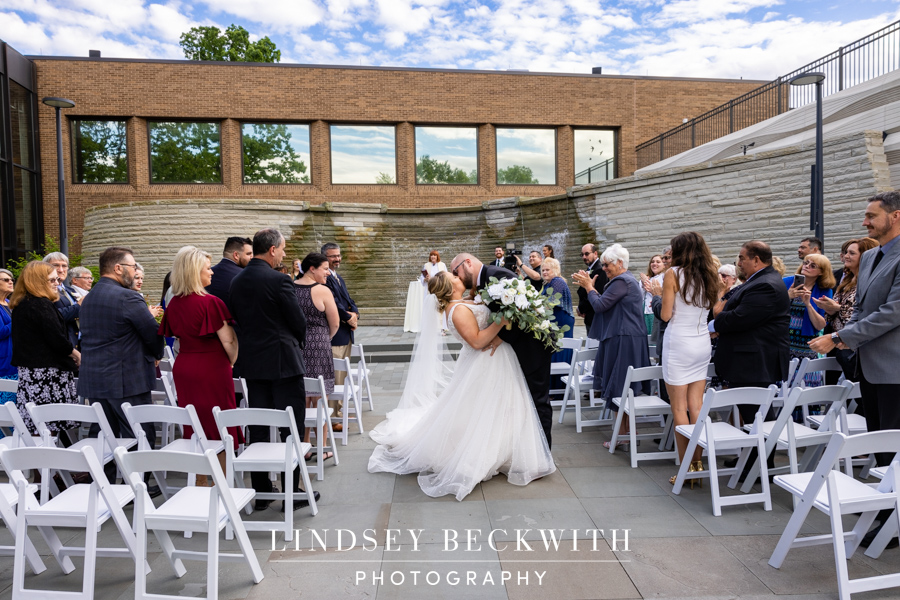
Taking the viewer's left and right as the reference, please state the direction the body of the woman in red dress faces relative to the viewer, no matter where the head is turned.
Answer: facing away from the viewer and to the right of the viewer

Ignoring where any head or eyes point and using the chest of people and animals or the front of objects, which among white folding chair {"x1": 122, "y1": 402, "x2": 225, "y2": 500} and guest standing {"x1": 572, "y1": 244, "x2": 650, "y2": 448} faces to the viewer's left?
the guest standing

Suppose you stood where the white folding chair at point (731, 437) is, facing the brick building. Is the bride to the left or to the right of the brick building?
left

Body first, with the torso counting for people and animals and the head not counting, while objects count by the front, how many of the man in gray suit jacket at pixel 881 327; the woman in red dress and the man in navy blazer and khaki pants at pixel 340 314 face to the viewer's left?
1

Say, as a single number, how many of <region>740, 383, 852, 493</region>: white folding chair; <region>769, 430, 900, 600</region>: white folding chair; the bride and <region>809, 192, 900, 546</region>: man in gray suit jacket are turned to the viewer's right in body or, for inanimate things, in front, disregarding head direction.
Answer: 1

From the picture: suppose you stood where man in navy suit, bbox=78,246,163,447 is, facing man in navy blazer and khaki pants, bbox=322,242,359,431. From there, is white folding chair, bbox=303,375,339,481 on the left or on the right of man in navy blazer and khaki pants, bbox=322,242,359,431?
right

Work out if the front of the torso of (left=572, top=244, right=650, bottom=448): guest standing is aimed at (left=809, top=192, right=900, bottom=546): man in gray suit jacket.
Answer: no

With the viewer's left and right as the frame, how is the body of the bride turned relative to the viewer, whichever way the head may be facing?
facing to the right of the viewer

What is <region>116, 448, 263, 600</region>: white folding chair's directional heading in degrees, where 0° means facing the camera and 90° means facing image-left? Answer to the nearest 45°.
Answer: approximately 225°

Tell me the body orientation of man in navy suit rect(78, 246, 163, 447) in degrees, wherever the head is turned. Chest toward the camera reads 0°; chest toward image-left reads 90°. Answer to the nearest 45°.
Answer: approximately 225°

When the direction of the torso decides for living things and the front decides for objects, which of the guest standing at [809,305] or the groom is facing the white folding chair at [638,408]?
the guest standing

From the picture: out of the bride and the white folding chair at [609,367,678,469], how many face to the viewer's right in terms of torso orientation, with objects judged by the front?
1

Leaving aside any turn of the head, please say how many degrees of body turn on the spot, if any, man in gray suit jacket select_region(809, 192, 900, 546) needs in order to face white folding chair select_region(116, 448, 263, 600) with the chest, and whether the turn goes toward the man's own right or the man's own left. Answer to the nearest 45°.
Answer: approximately 45° to the man's own left

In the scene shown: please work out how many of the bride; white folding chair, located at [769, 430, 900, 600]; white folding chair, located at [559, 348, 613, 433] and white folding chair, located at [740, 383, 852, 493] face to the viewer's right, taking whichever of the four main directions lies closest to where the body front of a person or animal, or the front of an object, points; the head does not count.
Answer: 1

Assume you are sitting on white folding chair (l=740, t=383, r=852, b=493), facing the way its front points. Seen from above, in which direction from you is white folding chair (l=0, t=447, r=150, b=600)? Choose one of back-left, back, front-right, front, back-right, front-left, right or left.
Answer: left

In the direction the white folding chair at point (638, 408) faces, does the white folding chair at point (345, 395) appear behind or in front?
in front

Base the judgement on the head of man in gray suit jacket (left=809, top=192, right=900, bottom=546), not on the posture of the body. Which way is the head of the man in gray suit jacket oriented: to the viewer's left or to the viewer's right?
to the viewer's left

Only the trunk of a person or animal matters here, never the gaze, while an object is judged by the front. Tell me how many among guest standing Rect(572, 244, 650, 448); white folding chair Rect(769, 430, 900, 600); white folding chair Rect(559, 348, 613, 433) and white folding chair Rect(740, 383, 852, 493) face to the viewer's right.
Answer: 0
